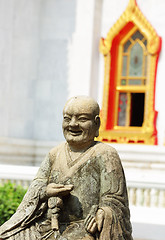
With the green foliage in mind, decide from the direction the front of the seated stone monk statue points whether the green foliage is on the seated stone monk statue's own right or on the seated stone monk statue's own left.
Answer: on the seated stone monk statue's own right

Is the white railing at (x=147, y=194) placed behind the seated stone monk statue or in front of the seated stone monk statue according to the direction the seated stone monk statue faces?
behind
